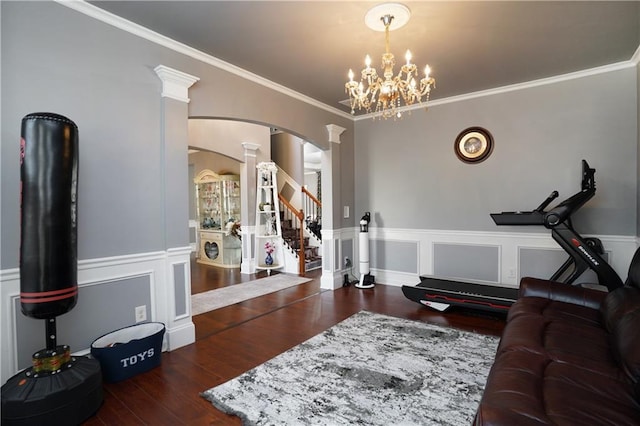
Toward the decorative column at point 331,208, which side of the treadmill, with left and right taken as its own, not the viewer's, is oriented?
back

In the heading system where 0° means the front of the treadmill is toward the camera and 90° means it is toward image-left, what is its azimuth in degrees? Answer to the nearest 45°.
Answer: approximately 270°

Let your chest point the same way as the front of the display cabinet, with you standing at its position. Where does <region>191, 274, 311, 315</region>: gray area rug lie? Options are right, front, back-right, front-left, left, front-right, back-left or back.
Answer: front-left

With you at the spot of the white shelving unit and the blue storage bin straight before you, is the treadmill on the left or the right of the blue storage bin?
left

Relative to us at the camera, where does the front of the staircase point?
facing the viewer and to the right of the viewer

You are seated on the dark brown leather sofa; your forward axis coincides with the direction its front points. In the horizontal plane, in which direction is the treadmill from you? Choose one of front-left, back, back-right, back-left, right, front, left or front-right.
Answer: right

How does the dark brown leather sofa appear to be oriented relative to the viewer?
to the viewer's left

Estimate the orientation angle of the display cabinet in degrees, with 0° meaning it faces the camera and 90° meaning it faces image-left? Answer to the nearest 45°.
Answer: approximately 45°

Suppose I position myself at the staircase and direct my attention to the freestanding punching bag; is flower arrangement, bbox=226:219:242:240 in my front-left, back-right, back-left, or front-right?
front-right

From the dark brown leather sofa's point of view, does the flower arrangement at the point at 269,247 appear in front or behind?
in front

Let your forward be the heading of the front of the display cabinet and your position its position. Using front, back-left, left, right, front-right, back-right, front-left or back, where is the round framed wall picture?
left

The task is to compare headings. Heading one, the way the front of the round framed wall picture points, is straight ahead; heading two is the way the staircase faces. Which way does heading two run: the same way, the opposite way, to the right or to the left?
to the left

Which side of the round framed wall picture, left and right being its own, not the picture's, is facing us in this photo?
front

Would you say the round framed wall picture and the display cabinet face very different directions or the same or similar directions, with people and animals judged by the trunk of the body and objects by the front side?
same or similar directions

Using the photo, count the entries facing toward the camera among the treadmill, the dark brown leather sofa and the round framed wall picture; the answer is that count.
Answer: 1

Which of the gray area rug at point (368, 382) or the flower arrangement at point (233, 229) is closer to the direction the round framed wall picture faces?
the gray area rug
